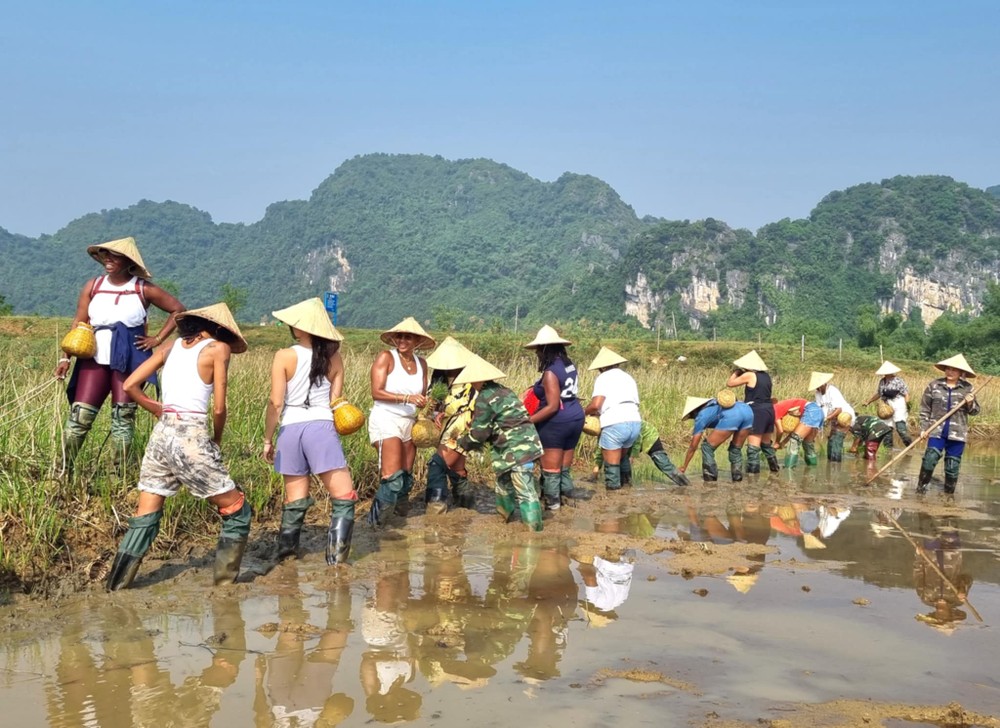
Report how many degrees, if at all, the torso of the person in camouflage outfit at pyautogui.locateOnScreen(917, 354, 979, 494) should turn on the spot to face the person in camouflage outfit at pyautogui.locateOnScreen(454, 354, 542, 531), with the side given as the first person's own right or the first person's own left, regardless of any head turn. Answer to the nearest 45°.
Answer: approximately 45° to the first person's own right

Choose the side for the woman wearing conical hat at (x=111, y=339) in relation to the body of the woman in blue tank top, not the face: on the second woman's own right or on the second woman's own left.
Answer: on the second woman's own left

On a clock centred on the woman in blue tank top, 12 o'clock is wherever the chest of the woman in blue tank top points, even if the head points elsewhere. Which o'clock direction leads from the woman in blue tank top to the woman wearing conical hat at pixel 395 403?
The woman wearing conical hat is roughly at 9 o'clock from the woman in blue tank top.

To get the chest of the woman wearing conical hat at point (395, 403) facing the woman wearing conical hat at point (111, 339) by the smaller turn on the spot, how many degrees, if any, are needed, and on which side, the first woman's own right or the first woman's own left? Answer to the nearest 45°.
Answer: approximately 90° to the first woman's own right

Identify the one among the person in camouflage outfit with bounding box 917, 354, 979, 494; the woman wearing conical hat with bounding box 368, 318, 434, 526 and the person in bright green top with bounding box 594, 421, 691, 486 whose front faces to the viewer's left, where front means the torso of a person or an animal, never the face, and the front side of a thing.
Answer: the person in bright green top with bounding box 594, 421, 691, 486

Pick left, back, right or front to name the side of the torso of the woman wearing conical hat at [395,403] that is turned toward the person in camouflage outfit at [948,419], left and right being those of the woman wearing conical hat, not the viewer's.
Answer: left

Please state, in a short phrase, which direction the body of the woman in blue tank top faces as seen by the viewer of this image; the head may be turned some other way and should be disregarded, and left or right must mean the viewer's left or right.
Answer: facing away from the viewer and to the left of the viewer

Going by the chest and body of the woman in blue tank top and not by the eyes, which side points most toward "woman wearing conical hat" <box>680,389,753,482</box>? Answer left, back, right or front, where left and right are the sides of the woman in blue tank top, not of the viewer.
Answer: right

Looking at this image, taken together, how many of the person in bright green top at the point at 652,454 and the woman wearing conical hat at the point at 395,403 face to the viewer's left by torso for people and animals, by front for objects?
1

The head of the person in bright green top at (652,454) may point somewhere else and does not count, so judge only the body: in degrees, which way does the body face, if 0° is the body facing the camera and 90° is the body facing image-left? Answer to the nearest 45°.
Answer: approximately 90°
